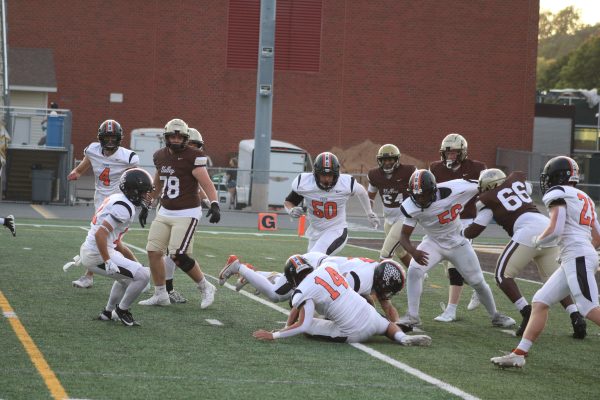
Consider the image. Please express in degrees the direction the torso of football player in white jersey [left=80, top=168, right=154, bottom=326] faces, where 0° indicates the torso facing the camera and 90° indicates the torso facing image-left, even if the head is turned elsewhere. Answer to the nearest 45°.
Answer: approximately 270°

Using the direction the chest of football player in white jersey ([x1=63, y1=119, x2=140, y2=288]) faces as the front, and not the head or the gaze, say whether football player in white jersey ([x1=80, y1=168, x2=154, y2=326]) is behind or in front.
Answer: in front

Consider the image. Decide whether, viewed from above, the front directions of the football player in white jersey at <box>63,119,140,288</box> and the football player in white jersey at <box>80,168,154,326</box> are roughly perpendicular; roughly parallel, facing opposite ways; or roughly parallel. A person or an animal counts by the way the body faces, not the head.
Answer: roughly perpendicular

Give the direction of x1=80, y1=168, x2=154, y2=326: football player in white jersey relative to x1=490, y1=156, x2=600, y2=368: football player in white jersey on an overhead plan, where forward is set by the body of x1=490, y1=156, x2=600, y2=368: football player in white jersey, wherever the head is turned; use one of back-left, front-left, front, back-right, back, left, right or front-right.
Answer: front-left

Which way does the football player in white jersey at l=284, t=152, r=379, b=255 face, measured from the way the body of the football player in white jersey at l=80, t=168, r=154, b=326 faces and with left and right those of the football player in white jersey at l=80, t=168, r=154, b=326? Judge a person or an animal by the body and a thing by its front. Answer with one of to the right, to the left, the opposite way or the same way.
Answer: to the right

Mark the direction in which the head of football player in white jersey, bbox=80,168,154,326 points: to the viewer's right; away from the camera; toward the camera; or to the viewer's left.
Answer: to the viewer's right

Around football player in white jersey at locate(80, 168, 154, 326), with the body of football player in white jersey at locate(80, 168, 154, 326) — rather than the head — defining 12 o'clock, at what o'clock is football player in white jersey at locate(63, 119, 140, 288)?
football player in white jersey at locate(63, 119, 140, 288) is roughly at 9 o'clock from football player in white jersey at locate(80, 168, 154, 326).

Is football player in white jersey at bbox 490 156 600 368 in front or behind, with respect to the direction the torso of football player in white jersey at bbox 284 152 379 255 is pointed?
in front

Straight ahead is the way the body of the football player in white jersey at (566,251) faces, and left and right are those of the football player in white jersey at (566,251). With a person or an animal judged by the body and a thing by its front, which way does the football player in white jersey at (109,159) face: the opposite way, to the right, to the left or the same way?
the opposite way

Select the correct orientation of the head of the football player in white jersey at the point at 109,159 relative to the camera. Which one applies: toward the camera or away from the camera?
toward the camera

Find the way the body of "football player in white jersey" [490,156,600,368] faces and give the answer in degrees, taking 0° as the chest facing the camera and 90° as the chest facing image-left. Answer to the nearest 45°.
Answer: approximately 135°

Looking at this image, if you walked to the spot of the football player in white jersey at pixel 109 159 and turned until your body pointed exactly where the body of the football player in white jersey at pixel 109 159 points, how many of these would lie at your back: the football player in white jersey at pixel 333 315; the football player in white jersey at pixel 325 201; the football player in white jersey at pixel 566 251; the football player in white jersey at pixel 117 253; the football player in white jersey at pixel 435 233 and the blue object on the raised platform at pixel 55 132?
1

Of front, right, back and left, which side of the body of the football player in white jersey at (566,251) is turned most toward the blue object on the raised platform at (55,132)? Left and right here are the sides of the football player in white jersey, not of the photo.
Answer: front

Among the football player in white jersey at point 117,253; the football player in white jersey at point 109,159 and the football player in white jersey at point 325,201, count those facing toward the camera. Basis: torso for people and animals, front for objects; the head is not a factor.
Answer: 2

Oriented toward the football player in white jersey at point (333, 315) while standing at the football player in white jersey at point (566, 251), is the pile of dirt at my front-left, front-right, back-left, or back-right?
front-right

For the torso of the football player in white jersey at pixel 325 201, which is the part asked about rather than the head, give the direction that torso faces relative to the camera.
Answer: toward the camera

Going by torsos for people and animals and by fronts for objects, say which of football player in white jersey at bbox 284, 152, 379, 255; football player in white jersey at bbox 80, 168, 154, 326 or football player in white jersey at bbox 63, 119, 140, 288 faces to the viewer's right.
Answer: football player in white jersey at bbox 80, 168, 154, 326

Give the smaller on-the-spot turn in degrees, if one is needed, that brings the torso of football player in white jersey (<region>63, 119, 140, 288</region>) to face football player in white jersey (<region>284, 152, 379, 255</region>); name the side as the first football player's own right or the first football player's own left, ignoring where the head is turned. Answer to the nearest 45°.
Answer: approximately 45° to the first football player's own left
